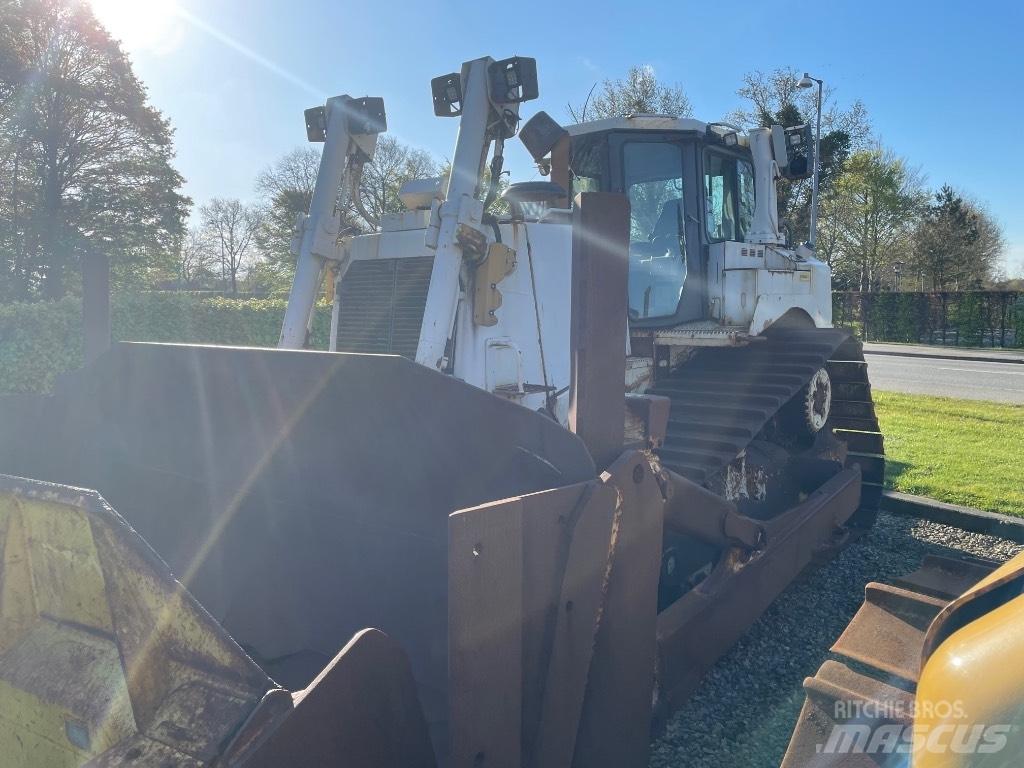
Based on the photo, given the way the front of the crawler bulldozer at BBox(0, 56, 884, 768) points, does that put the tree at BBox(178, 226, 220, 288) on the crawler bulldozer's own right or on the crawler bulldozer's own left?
on the crawler bulldozer's own right

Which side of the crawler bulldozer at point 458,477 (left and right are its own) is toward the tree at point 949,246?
back

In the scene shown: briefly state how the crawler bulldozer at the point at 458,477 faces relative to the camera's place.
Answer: facing the viewer and to the left of the viewer

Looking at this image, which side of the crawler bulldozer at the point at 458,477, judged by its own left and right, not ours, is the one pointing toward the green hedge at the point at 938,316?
back

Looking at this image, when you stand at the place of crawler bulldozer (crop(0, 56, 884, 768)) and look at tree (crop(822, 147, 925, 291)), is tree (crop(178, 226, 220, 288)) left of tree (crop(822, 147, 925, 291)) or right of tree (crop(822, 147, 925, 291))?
left

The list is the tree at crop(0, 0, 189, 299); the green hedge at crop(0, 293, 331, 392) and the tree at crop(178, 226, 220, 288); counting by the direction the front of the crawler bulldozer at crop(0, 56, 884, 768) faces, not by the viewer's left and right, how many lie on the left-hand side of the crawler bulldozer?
0

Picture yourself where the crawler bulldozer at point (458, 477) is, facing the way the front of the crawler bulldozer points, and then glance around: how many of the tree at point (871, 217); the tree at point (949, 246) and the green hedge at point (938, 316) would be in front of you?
0

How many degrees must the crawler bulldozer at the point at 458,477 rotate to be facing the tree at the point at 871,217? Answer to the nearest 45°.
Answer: approximately 180°

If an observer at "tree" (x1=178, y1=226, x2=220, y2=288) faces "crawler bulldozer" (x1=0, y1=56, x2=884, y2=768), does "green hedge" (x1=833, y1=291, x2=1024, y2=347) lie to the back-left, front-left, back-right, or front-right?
front-left

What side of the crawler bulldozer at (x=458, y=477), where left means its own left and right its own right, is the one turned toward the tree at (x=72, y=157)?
right
